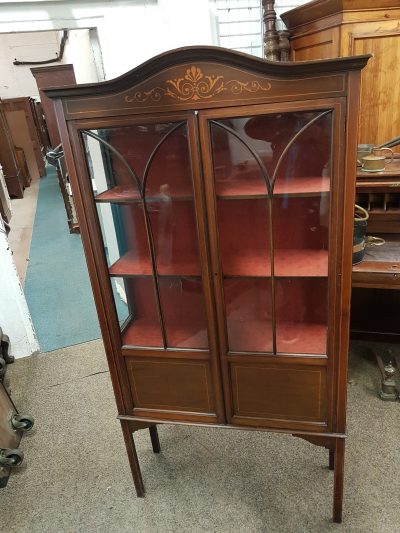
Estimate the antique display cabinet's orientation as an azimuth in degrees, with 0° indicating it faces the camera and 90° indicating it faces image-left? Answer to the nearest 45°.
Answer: approximately 0°

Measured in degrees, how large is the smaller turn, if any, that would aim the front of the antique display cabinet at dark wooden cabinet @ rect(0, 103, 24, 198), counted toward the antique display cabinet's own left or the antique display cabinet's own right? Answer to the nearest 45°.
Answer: approximately 135° to the antique display cabinet's own right
